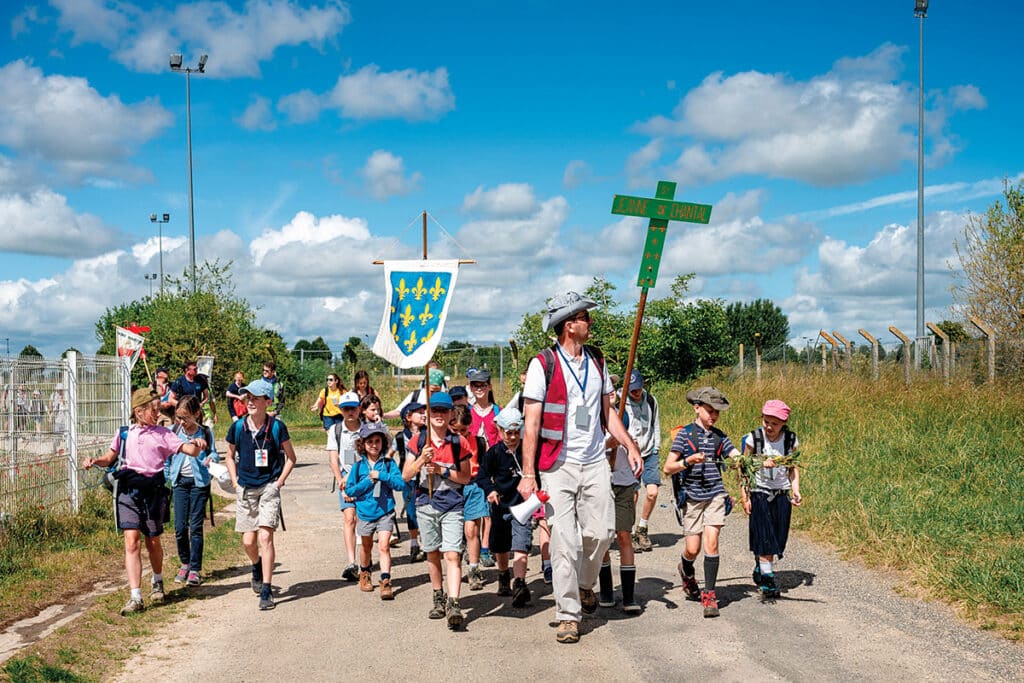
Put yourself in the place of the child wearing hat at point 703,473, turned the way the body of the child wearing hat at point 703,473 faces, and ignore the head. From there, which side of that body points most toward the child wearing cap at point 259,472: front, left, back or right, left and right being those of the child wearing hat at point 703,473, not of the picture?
right

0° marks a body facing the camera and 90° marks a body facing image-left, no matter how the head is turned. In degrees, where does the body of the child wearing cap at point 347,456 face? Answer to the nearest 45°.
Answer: approximately 0°

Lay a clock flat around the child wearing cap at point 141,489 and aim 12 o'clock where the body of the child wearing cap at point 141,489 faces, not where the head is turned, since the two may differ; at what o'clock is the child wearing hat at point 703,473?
the child wearing hat at point 703,473 is roughly at 10 o'clock from the child wearing cap at point 141,489.

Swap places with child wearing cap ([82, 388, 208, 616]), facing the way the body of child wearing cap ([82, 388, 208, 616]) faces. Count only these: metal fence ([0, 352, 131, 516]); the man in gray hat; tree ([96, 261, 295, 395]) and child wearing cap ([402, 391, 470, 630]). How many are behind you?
2

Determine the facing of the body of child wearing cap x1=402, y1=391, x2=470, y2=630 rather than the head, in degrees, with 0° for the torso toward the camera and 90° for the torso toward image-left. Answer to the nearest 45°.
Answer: approximately 0°

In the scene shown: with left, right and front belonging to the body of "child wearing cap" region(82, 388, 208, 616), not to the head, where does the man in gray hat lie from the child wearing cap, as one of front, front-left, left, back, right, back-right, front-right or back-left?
front-left

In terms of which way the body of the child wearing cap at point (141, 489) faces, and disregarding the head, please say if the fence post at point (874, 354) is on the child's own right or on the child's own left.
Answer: on the child's own left
